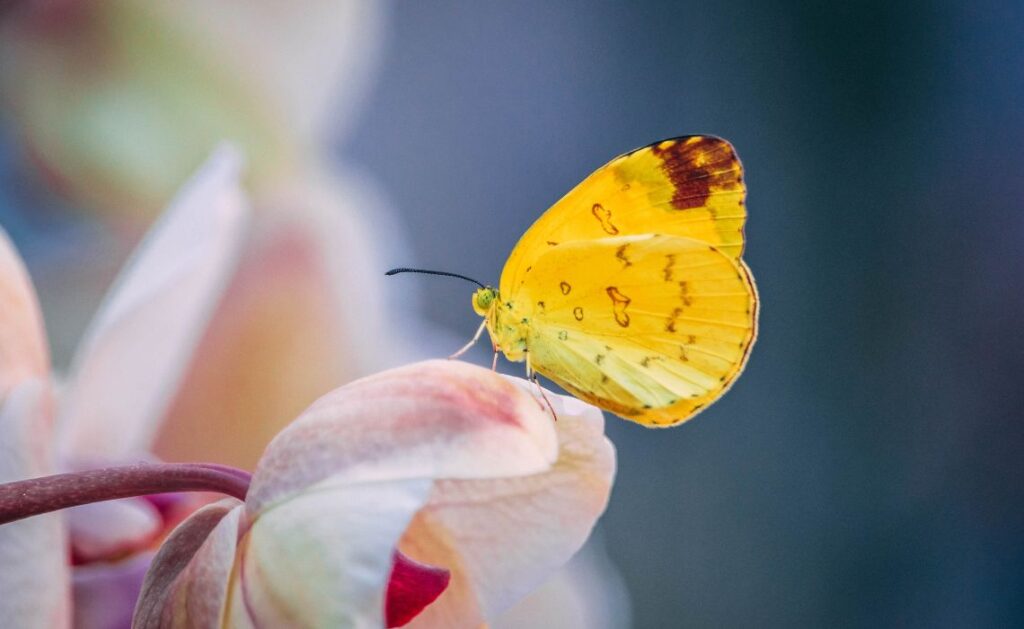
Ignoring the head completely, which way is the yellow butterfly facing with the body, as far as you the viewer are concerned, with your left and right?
facing to the left of the viewer

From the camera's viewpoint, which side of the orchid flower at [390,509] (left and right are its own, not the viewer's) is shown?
right
